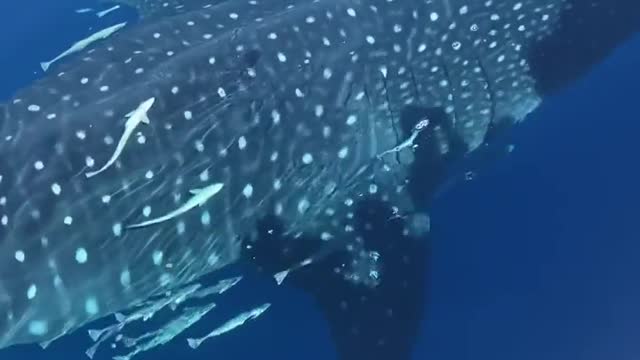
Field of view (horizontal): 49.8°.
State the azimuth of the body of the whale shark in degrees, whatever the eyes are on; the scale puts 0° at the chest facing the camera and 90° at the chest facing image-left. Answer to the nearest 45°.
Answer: approximately 270°
